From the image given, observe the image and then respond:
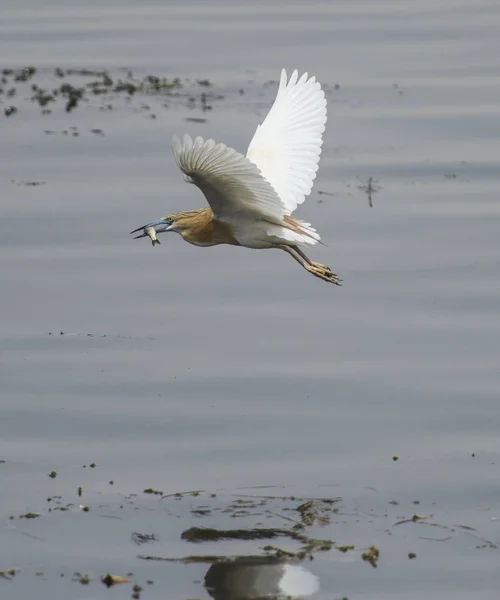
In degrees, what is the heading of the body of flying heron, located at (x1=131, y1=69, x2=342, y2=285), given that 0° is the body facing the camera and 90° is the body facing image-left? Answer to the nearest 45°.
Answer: approximately 90°

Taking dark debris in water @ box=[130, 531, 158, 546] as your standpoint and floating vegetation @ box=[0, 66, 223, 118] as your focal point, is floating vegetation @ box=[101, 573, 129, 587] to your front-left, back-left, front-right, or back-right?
back-left

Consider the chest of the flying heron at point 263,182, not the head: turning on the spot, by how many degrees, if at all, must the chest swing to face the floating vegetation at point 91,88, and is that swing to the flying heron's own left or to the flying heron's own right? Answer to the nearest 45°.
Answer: approximately 90° to the flying heron's own right
